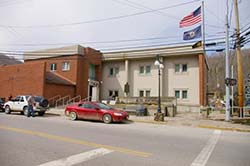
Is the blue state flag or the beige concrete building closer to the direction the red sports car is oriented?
the blue state flag

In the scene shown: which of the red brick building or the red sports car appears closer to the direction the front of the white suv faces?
the red brick building

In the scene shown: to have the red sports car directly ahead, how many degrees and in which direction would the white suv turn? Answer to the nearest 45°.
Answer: approximately 180°

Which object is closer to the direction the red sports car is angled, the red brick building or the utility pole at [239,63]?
the utility pole

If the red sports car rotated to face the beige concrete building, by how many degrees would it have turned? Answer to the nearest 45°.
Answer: approximately 90° to its left

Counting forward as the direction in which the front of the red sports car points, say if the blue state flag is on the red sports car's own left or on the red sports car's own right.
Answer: on the red sports car's own left

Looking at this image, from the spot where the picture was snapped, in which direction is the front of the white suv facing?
facing away from the viewer and to the left of the viewer

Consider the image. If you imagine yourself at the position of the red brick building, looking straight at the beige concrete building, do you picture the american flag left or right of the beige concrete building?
right

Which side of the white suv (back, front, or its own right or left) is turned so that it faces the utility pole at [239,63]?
back

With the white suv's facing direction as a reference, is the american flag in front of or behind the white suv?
behind

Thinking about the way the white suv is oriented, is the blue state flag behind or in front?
behind
